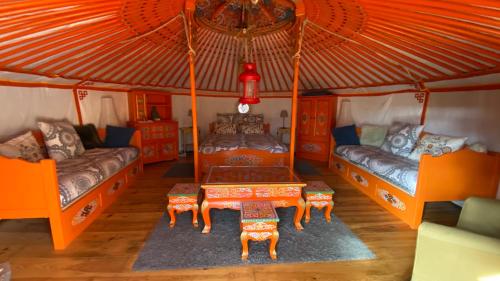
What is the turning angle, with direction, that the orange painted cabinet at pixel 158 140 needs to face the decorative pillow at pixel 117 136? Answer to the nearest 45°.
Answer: approximately 90° to its right

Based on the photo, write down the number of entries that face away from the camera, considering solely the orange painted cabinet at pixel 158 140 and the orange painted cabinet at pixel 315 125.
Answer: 0

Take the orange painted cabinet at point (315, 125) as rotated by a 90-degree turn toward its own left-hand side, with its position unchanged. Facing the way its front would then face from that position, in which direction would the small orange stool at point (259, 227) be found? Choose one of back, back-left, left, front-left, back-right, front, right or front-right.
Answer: front-right

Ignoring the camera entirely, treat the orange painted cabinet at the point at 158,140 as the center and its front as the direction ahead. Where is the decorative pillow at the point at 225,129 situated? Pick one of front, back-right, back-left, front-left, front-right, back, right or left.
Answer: front-left

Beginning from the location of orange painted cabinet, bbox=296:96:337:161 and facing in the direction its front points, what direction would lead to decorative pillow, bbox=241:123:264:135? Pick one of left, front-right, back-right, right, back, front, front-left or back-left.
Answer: front-right

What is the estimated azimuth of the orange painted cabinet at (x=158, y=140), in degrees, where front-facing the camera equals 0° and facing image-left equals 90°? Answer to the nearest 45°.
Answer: approximately 315°

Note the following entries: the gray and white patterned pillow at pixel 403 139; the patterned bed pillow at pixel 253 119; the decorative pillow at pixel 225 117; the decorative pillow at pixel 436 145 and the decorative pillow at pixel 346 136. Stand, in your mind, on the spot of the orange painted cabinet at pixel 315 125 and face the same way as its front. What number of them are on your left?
3

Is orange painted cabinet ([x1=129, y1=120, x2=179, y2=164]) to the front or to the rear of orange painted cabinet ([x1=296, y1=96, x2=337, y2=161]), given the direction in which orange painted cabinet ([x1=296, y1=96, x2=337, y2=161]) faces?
to the front

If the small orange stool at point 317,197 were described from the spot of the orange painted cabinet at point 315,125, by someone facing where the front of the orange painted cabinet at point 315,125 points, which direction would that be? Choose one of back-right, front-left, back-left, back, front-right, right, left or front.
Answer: front-left

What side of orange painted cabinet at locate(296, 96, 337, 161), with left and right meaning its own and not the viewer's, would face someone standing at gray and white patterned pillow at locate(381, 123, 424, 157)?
left

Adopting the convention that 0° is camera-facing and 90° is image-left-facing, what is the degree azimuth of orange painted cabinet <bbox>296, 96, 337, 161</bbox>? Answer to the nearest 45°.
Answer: approximately 45°

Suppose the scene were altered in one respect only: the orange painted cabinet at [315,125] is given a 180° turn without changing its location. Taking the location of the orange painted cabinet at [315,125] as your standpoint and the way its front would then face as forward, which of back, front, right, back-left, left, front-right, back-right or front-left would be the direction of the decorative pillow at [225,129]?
back-left

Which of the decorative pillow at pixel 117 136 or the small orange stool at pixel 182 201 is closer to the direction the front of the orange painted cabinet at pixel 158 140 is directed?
the small orange stool

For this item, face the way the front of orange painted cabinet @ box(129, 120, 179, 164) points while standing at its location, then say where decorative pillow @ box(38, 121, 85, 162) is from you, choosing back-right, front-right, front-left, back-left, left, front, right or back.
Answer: right

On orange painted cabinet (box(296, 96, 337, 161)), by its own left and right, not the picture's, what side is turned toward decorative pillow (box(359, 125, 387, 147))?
left

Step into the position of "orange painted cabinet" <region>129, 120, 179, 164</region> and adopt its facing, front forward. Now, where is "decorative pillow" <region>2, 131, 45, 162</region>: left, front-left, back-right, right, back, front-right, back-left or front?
right

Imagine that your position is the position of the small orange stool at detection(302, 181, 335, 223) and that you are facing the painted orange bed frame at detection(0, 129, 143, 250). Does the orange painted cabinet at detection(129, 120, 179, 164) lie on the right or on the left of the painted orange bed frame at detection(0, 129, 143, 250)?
right
